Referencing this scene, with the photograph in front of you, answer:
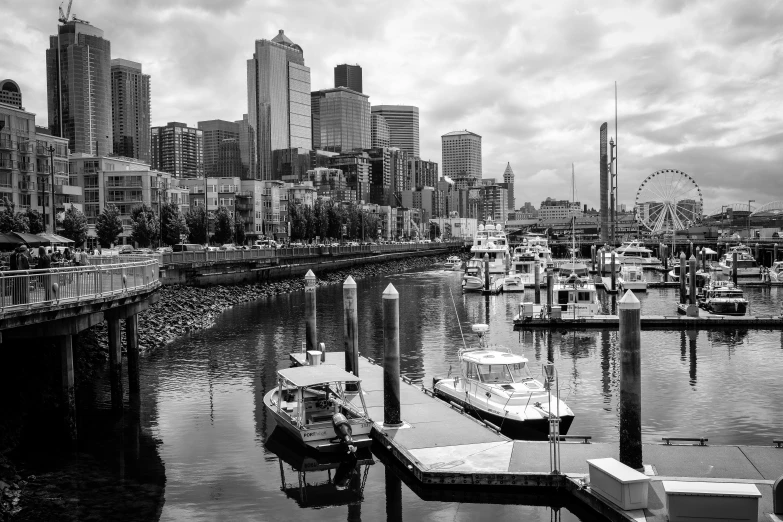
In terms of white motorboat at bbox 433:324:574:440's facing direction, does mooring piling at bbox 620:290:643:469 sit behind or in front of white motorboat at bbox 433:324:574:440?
in front

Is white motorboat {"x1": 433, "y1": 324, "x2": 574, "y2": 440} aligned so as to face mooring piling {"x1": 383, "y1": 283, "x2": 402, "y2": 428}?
no

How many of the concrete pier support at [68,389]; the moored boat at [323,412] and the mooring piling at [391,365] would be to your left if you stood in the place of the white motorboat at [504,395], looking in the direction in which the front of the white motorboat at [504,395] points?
0

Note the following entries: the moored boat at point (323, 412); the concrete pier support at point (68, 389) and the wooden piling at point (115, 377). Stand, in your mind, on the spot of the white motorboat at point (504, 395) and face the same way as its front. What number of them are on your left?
0

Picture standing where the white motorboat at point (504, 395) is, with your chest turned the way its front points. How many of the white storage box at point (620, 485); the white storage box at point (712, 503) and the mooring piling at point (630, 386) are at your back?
0

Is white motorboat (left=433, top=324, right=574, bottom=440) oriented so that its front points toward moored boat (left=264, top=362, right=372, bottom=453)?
no

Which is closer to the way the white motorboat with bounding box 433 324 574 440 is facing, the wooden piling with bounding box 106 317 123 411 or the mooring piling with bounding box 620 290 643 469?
the mooring piling

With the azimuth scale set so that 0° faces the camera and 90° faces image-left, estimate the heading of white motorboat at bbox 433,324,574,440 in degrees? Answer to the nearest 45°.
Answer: approximately 315°

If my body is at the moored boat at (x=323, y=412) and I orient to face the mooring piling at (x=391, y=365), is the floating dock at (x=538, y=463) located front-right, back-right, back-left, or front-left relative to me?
front-right

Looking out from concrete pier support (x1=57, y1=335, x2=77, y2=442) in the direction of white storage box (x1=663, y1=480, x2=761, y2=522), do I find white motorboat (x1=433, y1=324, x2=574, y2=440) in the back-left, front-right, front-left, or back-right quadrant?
front-left
